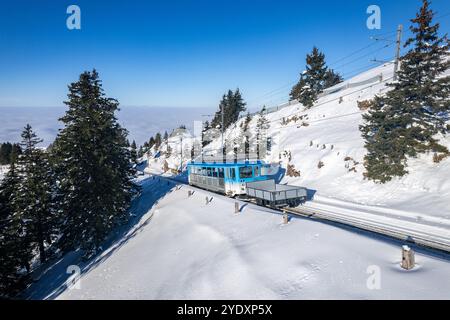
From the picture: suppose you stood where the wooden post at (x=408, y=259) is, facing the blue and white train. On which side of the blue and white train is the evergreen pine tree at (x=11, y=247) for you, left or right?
left

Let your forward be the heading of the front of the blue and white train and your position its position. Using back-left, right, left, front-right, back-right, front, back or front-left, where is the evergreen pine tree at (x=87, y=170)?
back-right

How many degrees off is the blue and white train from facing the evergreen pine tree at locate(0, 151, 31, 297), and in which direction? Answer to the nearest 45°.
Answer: approximately 135° to its right

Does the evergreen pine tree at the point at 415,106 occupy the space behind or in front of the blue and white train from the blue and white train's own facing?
in front

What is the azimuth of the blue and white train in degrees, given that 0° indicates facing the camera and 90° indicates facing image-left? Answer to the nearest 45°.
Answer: approximately 315°

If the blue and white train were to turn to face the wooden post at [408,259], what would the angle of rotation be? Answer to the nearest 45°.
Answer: approximately 45° to its right
